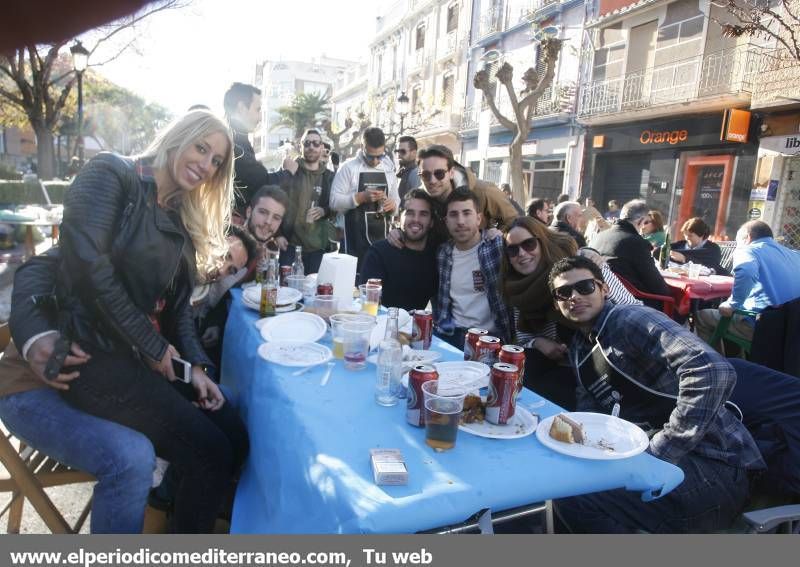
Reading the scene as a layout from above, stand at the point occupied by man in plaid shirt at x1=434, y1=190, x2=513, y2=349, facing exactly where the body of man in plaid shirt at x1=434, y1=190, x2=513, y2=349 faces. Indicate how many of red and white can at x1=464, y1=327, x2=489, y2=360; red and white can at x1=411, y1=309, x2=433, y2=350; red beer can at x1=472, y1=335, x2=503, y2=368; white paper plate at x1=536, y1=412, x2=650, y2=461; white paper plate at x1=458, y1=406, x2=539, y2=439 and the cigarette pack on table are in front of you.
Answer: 6

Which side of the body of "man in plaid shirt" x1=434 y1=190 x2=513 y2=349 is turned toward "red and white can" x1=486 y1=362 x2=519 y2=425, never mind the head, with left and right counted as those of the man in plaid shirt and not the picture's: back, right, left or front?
front

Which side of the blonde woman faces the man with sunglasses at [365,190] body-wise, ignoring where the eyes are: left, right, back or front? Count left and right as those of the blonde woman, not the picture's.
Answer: left

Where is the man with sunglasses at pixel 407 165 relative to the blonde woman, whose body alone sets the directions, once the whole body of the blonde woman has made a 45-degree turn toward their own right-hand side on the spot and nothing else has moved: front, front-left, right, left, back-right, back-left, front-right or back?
back-left

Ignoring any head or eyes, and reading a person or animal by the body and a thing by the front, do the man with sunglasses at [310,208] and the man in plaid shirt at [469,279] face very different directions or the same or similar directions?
same or similar directions

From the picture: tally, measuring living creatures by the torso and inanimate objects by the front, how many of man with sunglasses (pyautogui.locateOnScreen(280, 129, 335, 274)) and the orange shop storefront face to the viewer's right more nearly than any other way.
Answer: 0

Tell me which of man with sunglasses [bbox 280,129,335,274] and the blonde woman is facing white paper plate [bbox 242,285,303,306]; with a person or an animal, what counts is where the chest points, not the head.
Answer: the man with sunglasses

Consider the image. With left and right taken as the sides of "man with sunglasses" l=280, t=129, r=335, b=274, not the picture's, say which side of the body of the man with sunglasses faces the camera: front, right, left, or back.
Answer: front

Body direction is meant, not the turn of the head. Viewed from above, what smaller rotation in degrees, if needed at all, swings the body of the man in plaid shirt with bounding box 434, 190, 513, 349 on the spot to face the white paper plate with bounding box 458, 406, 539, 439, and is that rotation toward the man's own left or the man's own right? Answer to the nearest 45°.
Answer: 0° — they already face it

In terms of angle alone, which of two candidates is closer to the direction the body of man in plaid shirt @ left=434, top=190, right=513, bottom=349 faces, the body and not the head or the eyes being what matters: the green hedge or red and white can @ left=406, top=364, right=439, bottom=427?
the red and white can

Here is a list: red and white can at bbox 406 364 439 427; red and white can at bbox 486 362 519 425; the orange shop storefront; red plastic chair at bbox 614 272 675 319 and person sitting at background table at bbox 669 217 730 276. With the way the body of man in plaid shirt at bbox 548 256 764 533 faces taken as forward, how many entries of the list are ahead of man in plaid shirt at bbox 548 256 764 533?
2

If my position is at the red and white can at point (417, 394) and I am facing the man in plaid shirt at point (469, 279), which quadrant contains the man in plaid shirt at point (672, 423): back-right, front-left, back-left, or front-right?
front-right

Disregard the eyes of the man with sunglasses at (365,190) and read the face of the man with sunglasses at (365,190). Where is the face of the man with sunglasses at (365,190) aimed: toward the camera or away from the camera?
toward the camera

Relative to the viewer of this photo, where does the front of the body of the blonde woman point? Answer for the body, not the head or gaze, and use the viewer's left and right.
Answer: facing the viewer and to the right of the viewer

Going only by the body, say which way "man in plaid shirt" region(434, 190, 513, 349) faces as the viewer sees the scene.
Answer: toward the camera

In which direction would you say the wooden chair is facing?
to the viewer's right
